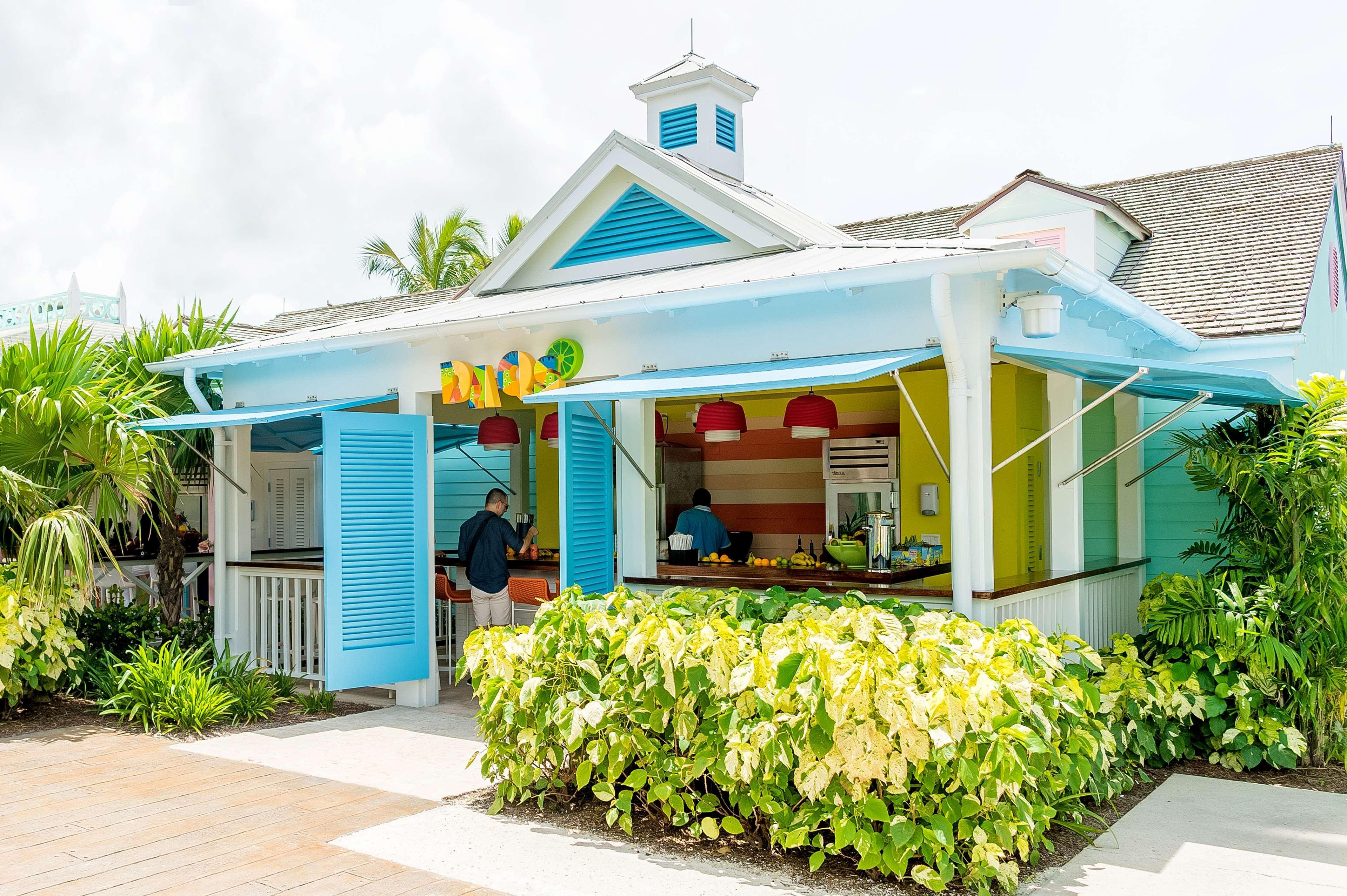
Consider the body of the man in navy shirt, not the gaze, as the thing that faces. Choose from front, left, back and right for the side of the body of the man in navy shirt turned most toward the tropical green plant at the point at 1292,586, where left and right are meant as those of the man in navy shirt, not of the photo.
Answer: right

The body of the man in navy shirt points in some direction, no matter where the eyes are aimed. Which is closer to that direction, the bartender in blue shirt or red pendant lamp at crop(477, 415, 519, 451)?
the bartender in blue shirt

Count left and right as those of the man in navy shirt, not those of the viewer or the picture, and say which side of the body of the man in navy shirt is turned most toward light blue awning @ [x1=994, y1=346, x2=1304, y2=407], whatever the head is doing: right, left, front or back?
right

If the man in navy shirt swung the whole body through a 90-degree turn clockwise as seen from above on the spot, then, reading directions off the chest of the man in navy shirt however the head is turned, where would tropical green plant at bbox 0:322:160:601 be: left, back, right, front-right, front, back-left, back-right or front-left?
back-right

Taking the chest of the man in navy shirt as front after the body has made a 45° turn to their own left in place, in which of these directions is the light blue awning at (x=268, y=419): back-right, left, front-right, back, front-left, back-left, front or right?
left

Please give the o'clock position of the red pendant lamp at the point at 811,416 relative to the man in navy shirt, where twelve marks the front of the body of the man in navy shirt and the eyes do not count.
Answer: The red pendant lamp is roughly at 2 o'clock from the man in navy shirt.

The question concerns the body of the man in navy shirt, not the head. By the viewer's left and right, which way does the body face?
facing away from the viewer and to the right of the viewer

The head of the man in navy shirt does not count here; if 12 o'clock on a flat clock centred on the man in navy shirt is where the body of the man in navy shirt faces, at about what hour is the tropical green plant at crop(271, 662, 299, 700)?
The tropical green plant is roughly at 7 o'clock from the man in navy shirt.

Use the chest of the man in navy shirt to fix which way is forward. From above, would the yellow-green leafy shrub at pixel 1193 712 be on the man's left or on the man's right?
on the man's right

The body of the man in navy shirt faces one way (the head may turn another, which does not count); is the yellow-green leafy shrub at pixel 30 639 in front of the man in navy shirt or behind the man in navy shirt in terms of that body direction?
behind

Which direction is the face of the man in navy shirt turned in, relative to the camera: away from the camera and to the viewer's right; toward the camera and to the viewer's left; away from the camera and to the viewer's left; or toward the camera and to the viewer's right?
away from the camera and to the viewer's right

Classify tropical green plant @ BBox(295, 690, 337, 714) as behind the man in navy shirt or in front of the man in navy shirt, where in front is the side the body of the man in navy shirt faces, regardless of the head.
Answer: behind
